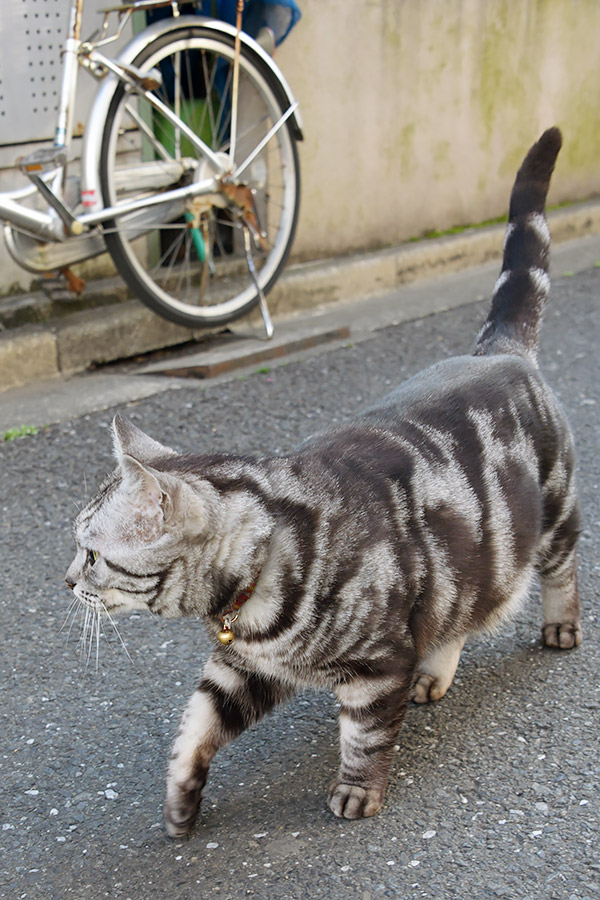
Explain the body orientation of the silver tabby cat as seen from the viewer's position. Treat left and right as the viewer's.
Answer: facing the viewer and to the left of the viewer

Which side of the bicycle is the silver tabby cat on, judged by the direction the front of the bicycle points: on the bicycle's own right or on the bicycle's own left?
on the bicycle's own left

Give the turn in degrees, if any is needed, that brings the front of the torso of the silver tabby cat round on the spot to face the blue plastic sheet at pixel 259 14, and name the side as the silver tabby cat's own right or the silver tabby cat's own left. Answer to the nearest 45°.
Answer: approximately 135° to the silver tabby cat's own right

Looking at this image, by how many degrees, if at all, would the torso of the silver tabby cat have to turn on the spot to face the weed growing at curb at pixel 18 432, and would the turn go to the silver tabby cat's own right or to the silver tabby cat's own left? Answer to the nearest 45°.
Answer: approximately 90° to the silver tabby cat's own right

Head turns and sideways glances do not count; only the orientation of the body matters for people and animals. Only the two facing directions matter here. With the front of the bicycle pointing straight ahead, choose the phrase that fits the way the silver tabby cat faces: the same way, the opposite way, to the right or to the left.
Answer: the same way

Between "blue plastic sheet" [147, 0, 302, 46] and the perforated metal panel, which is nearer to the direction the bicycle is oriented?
the perforated metal panel
